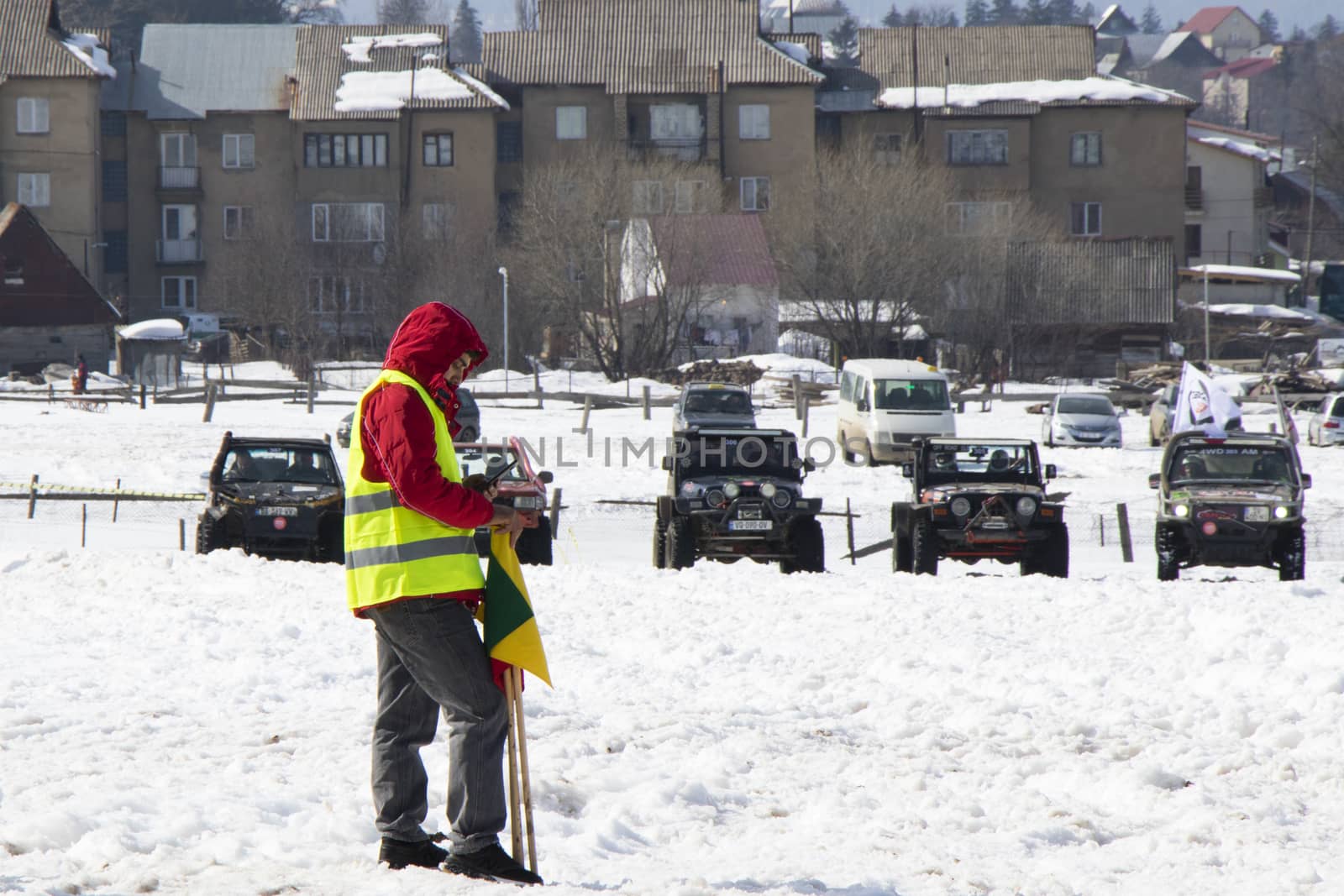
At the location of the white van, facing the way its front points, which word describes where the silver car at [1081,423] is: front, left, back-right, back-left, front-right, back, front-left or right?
back-left

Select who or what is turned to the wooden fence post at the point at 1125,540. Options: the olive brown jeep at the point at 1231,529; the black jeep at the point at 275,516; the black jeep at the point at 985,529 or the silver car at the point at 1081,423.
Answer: the silver car

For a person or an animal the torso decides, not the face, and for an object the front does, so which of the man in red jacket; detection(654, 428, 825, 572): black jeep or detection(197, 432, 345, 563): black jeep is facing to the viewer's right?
the man in red jacket

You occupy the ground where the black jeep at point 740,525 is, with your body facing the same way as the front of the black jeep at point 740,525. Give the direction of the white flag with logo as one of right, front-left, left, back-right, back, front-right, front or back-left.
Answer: back-left

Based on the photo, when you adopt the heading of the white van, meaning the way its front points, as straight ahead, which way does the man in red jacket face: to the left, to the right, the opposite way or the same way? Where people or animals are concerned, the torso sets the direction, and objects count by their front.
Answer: to the left

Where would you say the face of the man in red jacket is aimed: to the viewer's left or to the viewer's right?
to the viewer's right

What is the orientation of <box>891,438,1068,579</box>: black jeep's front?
toward the camera

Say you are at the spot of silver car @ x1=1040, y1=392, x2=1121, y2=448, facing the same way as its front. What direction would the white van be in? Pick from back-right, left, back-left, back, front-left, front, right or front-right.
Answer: front-right

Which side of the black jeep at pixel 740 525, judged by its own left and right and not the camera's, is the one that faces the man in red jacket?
front

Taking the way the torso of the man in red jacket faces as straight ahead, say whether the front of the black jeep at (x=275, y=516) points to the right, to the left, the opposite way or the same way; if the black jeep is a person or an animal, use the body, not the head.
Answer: to the right

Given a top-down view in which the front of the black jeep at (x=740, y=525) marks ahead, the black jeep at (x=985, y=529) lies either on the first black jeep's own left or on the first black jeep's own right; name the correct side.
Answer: on the first black jeep's own left

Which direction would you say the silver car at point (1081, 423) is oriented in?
toward the camera
